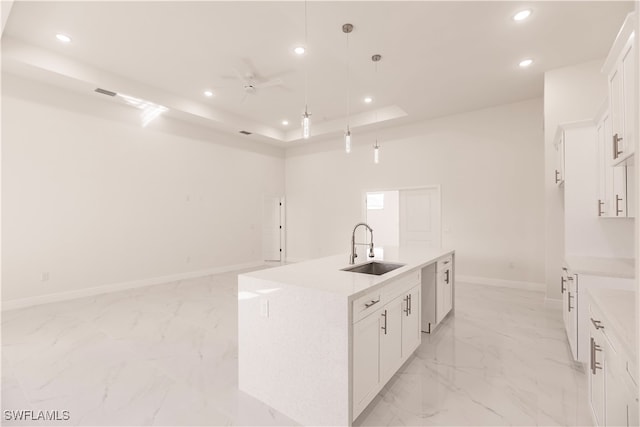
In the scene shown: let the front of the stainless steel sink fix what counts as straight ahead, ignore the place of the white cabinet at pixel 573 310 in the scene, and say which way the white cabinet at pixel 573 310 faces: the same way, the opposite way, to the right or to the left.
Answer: the opposite way

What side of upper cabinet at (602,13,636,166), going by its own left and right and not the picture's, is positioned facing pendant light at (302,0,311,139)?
front

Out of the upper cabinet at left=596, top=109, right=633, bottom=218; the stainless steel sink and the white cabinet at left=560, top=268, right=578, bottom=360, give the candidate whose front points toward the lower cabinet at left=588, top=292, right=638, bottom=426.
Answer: the stainless steel sink

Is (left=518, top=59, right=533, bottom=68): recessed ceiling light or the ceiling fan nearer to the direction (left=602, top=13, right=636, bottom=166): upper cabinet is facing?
the ceiling fan

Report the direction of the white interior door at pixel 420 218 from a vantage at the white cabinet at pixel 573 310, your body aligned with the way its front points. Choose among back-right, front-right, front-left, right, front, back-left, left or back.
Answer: front-right

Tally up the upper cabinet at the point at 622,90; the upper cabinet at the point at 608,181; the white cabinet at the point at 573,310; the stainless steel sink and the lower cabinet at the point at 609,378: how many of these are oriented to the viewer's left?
4

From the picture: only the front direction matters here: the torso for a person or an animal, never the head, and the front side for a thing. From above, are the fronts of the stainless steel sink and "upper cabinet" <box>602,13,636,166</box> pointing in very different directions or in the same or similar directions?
very different directions

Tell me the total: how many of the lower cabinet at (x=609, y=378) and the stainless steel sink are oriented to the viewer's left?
1

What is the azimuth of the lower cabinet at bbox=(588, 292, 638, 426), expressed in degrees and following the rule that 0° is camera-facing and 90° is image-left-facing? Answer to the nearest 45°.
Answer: approximately 90°

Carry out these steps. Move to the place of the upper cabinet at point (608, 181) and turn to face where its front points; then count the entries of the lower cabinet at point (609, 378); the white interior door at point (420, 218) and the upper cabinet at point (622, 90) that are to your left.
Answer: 2

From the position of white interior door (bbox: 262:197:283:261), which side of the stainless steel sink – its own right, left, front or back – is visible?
back

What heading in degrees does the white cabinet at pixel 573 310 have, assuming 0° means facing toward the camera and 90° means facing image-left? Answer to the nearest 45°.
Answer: approximately 90°

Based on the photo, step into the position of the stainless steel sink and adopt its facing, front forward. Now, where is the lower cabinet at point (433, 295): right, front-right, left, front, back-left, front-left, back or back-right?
left

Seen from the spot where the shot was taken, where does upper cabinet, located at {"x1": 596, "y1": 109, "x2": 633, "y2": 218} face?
facing to the left of the viewer

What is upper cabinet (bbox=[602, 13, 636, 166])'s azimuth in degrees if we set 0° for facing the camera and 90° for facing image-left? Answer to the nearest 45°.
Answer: approximately 90°
